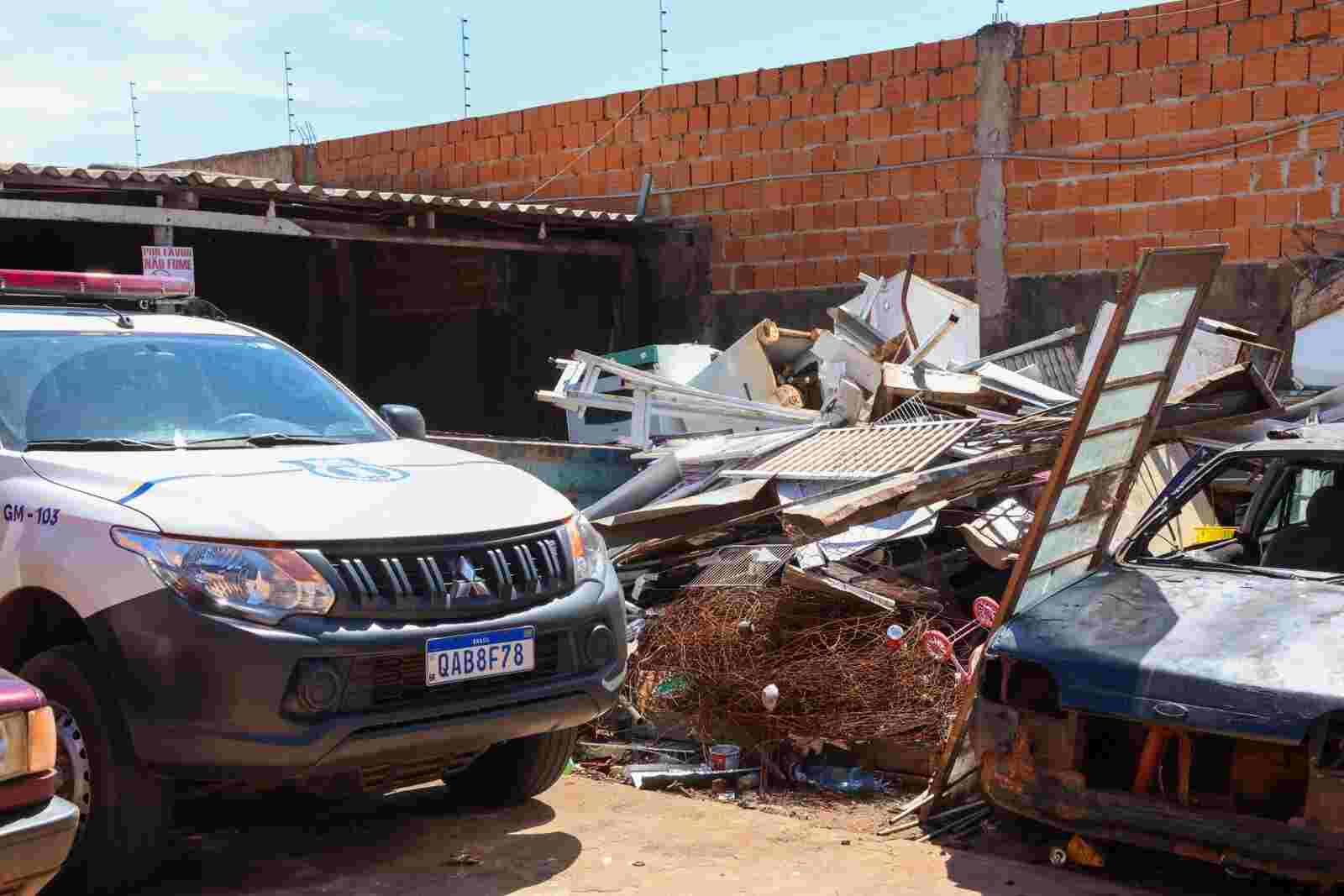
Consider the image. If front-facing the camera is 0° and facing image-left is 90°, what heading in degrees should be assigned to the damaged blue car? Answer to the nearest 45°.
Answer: approximately 45°

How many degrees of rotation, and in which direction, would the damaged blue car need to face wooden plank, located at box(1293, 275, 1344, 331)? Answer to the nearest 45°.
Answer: approximately 135° to its right

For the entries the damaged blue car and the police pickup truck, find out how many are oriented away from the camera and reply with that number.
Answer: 0

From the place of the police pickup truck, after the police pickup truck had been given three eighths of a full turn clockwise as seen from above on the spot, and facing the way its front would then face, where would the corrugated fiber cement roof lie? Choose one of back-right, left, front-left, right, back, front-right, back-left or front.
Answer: right

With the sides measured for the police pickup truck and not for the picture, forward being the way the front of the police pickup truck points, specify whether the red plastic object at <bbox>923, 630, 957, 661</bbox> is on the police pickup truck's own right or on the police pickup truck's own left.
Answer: on the police pickup truck's own left

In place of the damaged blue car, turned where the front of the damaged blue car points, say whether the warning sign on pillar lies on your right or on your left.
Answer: on your right

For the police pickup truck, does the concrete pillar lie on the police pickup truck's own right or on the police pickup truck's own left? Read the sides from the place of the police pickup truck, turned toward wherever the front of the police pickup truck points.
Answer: on the police pickup truck's own left

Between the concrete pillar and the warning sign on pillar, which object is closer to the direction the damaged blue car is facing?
the warning sign on pillar

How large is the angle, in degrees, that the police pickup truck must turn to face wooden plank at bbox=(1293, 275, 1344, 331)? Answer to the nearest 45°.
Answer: approximately 90° to its left

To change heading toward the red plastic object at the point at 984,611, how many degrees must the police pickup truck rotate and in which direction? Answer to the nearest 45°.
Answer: approximately 45° to its left

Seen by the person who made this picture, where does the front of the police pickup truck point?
facing the viewer and to the right of the viewer
